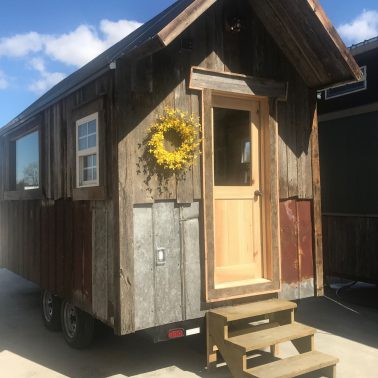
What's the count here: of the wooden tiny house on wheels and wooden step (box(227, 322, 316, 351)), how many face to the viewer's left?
0

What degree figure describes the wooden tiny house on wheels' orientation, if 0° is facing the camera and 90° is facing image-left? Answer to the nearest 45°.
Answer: approximately 315°

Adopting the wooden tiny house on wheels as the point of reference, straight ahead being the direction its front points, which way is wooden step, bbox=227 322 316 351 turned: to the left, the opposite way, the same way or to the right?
the same way

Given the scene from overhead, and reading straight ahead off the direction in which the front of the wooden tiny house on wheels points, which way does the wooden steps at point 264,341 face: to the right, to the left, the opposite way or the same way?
the same way

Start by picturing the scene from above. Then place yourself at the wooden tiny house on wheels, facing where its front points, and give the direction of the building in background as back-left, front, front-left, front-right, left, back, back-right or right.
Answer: left

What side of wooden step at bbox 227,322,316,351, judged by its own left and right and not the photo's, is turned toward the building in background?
left

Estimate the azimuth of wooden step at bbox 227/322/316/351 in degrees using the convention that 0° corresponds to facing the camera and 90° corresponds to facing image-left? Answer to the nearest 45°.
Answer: approximately 315°

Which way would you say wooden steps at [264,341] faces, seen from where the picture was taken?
facing the viewer and to the right of the viewer

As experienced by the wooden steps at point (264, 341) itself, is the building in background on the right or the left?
on its left
